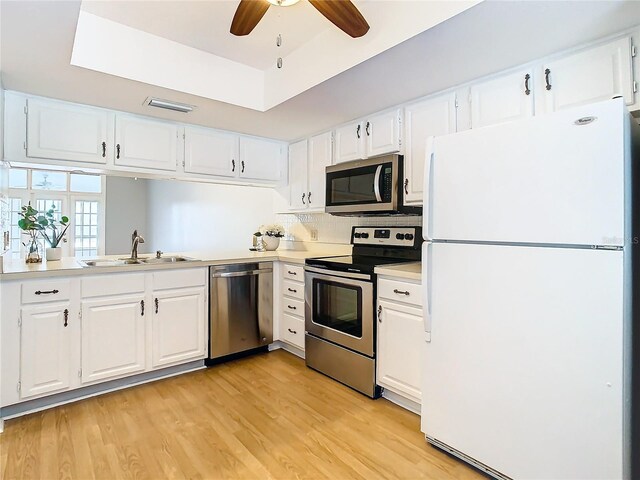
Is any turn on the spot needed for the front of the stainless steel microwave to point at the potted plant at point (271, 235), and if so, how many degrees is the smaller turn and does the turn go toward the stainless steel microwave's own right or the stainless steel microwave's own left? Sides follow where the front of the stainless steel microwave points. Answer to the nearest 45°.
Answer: approximately 90° to the stainless steel microwave's own right

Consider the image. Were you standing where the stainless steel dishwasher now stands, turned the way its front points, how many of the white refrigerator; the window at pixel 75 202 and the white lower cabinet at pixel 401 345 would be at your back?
1

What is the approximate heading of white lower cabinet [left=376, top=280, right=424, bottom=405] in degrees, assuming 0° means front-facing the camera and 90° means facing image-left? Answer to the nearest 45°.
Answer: approximately 45°

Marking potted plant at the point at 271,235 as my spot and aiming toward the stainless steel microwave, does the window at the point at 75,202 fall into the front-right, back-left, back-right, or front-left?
back-right

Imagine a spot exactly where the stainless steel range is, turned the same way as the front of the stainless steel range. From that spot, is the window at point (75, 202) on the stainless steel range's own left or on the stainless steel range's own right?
on the stainless steel range's own right

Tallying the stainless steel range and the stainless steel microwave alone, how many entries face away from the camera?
0

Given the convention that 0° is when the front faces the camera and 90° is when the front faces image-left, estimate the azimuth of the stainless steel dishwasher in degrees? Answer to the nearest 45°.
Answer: approximately 315°

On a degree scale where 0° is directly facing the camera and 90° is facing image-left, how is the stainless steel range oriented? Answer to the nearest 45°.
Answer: approximately 45°

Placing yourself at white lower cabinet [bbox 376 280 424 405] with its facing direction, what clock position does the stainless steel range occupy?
The stainless steel range is roughly at 3 o'clock from the white lower cabinet.

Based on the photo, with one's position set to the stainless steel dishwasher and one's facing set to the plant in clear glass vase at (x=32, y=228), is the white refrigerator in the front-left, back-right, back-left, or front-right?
back-left
